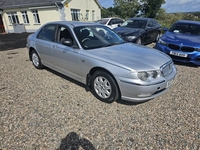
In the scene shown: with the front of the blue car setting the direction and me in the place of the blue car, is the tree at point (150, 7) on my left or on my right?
on my right

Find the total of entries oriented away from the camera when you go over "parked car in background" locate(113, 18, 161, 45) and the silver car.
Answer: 0

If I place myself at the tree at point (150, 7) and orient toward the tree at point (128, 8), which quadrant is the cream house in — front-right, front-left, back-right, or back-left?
front-left

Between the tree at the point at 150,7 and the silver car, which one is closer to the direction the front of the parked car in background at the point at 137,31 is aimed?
the silver car

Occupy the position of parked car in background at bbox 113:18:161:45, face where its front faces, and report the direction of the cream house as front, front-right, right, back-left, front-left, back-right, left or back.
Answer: right

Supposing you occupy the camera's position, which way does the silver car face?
facing the viewer and to the right of the viewer

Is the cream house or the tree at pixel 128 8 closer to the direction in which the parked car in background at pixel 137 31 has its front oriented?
the cream house

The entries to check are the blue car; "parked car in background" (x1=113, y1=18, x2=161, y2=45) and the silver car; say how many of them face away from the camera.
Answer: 0

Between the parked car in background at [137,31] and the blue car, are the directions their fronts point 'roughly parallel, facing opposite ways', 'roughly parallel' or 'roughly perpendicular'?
roughly parallel

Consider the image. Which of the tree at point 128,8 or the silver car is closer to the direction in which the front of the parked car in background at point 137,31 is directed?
the silver car

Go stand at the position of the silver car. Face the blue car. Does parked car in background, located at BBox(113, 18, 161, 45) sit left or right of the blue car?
left

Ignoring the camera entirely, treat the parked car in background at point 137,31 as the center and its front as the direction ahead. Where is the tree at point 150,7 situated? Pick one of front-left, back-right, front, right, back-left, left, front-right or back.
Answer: back-right

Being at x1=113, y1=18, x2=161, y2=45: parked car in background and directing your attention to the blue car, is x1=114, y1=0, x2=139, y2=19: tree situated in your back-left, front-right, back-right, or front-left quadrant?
back-left

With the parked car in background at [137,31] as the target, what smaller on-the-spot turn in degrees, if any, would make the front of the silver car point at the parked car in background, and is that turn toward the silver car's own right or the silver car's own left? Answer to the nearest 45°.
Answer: approximately 135° to the silver car's own left
